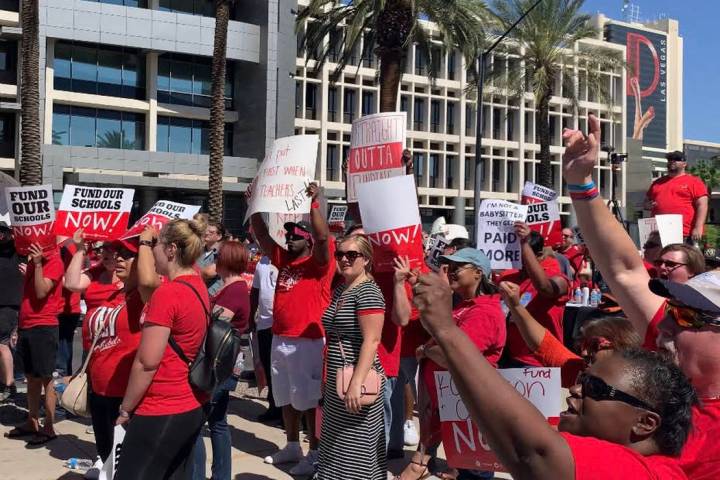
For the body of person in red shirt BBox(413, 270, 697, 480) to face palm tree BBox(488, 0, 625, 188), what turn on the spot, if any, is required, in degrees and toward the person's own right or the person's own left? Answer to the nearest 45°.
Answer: approximately 90° to the person's own right

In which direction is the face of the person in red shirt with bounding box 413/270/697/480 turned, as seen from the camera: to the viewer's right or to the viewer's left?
to the viewer's left

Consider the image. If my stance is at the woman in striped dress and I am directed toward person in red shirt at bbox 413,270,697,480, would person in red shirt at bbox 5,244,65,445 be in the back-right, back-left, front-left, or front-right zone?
back-right

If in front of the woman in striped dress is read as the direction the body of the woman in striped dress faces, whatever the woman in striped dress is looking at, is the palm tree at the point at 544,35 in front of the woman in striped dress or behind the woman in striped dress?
behind

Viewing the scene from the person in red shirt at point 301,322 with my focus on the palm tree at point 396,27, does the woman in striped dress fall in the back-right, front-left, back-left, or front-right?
back-right

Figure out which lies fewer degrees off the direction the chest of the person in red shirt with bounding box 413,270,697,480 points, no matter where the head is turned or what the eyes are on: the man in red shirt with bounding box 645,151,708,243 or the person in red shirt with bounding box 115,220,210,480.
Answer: the person in red shirt

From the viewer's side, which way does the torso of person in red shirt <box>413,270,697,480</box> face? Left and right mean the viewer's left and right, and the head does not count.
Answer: facing to the left of the viewer

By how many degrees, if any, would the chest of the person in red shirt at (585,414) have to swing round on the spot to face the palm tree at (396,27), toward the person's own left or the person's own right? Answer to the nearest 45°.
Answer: approximately 90° to the person's own right

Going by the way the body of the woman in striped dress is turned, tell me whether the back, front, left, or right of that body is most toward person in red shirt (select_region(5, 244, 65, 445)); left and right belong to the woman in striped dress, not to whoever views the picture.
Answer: right

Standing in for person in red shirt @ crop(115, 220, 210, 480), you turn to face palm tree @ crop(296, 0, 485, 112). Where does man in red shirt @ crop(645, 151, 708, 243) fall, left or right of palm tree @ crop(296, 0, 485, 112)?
right

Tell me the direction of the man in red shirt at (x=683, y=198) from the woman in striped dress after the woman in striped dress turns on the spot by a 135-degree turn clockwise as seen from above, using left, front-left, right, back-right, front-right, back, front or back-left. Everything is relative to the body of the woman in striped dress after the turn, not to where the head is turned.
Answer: front-right
